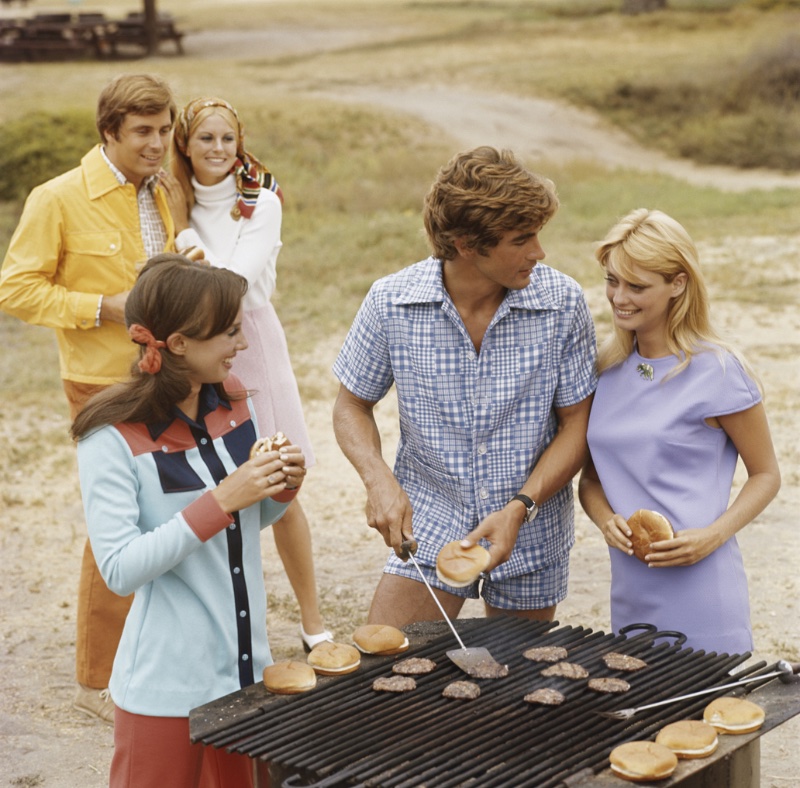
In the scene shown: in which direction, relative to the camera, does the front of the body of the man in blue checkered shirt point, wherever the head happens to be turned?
toward the camera

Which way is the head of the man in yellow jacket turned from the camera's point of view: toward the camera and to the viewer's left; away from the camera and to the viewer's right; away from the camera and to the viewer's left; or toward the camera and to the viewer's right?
toward the camera and to the viewer's right

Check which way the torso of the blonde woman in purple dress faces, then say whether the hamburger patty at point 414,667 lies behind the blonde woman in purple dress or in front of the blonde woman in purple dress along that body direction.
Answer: in front

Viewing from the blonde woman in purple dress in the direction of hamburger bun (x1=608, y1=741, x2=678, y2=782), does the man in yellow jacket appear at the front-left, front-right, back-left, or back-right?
back-right

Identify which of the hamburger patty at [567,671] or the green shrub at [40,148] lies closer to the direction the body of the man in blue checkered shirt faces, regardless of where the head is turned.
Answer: the hamburger patty

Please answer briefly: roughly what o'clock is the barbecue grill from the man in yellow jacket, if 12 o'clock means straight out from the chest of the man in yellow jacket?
The barbecue grill is roughly at 1 o'clock from the man in yellow jacket.

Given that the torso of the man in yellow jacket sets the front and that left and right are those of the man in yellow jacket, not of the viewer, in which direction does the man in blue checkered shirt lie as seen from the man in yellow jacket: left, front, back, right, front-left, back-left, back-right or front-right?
front

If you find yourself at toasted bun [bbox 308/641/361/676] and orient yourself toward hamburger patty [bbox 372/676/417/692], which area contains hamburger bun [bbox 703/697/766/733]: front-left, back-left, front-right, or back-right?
front-left

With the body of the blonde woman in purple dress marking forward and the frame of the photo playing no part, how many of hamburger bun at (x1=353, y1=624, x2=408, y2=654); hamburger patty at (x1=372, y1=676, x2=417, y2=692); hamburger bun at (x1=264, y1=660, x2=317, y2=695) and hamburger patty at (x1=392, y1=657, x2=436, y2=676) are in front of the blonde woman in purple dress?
4

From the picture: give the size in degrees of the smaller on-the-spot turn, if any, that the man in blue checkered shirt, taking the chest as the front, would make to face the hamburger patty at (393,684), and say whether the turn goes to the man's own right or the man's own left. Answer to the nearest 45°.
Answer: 0° — they already face it

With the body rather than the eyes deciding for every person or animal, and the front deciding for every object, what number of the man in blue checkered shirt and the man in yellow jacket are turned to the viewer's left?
0

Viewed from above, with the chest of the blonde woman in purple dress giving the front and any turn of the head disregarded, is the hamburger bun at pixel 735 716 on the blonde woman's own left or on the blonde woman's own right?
on the blonde woman's own left

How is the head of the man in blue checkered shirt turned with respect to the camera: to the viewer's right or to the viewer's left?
to the viewer's right

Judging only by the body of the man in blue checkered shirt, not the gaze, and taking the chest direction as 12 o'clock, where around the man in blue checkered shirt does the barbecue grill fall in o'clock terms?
The barbecue grill is roughly at 12 o'clock from the man in blue checkered shirt.

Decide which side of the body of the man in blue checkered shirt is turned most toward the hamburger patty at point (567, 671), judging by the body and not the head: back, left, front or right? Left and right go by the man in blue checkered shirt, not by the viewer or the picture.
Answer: front

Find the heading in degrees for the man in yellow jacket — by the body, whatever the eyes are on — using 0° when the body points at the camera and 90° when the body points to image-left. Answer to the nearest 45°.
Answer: approximately 315°

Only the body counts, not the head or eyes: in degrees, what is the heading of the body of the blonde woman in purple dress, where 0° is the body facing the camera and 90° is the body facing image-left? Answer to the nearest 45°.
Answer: approximately 45°

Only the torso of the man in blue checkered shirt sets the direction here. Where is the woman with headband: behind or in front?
behind

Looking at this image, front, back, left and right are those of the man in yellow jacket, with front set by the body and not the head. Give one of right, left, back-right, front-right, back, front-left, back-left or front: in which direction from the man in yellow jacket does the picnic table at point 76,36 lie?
back-left
